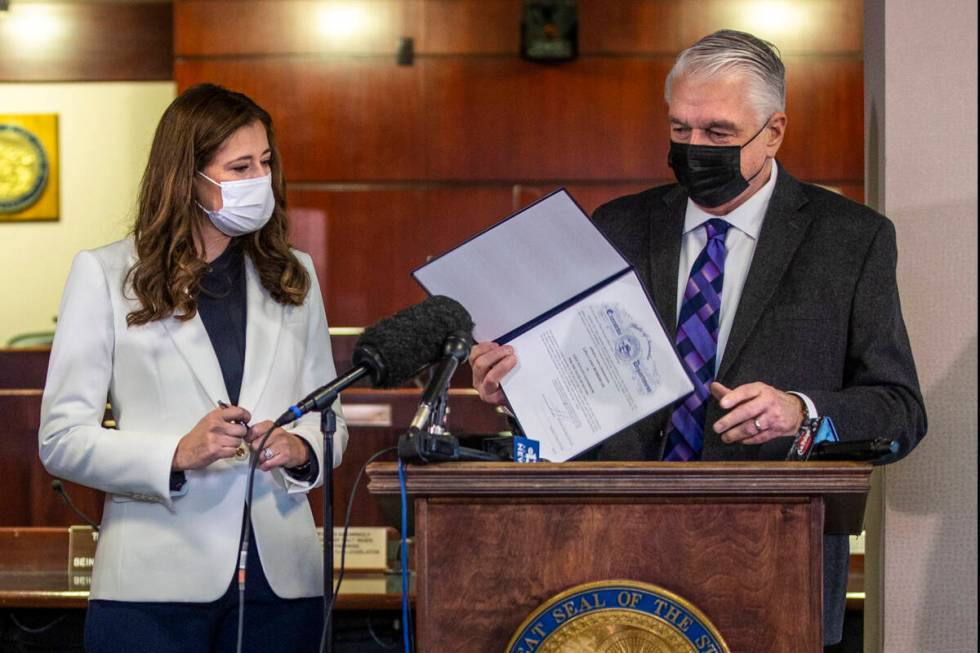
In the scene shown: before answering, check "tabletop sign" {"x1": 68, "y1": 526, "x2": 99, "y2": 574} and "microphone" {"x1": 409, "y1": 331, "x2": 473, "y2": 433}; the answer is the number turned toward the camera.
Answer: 1

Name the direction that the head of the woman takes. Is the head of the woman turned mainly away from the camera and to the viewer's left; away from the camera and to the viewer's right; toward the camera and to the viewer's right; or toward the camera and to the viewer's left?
toward the camera and to the viewer's right

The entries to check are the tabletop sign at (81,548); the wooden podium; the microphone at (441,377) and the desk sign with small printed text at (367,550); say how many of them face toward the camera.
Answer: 3

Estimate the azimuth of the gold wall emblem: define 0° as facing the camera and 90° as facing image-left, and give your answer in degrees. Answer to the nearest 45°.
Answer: approximately 0°

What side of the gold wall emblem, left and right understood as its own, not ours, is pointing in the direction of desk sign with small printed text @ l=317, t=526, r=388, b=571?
front

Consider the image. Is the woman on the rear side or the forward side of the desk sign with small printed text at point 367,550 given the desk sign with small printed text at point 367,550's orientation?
on the forward side

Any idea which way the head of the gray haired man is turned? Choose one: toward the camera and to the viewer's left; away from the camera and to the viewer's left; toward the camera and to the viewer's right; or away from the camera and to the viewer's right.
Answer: toward the camera and to the viewer's left

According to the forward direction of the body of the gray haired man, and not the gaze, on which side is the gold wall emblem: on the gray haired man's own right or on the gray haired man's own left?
on the gray haired man's own right

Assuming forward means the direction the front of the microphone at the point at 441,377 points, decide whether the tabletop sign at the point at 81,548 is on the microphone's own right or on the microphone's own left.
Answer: on the microphone's own left
